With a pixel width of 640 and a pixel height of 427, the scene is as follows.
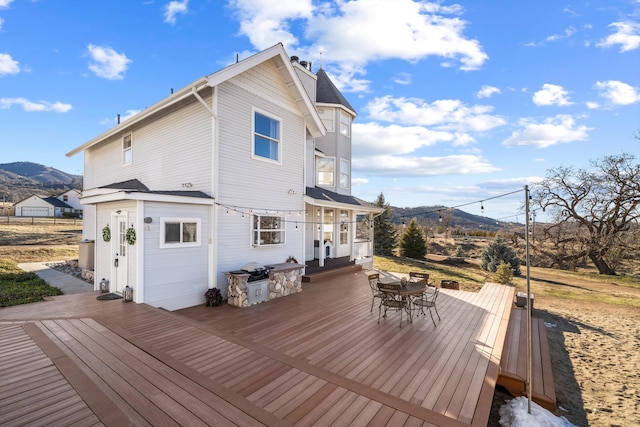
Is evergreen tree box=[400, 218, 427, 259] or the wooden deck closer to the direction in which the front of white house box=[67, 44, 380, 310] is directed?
the wooden deck

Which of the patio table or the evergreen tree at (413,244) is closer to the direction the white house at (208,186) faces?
the patio table
